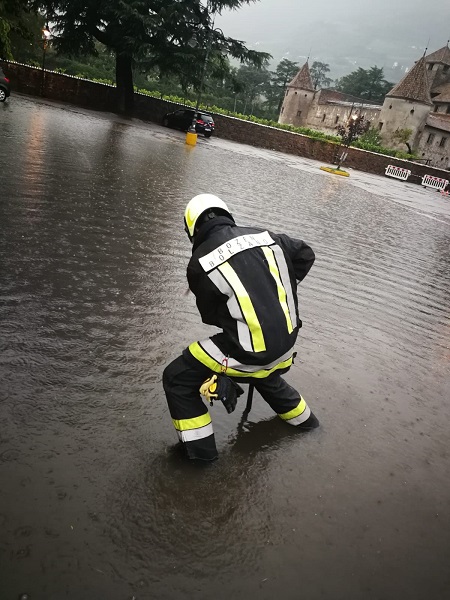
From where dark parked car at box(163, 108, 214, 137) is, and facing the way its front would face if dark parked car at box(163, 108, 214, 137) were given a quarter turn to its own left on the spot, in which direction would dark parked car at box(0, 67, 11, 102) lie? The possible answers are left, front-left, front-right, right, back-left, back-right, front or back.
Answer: front

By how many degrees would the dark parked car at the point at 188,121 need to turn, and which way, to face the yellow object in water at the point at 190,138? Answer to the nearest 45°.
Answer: approximately 135° to its left

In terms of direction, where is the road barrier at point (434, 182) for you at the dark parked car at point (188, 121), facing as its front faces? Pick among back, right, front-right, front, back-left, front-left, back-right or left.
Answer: back-right

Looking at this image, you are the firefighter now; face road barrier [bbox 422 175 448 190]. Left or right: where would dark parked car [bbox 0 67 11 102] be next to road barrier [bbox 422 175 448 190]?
left

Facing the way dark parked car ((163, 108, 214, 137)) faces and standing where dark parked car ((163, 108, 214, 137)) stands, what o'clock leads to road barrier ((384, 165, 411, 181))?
The road barrier is roughly at 4 o'clock from the dark parked car.

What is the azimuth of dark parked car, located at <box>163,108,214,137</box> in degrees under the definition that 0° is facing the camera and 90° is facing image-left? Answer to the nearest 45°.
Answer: approximately 135°
